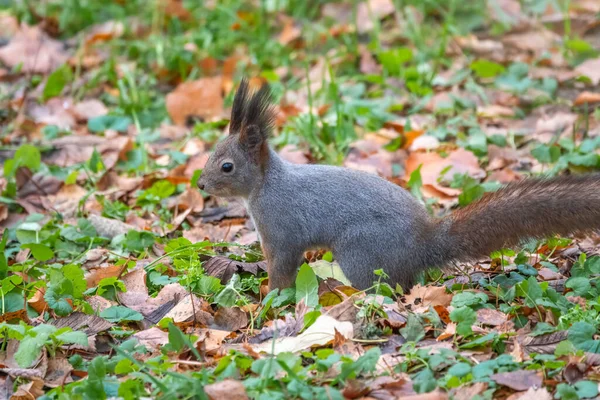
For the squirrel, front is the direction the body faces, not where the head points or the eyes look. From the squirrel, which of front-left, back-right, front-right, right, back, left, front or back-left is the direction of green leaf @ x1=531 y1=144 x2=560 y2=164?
back-right

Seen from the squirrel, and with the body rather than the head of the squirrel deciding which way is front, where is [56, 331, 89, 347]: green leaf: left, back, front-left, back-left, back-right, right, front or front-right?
front-left

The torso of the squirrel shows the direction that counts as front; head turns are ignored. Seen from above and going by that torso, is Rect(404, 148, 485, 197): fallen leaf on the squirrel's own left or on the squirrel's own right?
on the squirrel's own right

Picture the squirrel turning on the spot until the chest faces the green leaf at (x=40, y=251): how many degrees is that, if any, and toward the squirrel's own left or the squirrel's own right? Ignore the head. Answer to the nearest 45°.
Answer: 0° — it already faces it

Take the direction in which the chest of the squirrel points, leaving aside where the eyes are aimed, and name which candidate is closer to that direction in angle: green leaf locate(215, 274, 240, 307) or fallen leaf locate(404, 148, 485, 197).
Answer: the green leaf

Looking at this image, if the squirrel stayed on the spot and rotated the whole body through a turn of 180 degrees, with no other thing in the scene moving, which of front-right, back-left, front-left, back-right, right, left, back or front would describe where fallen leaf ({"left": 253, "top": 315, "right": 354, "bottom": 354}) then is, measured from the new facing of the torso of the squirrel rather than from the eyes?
right

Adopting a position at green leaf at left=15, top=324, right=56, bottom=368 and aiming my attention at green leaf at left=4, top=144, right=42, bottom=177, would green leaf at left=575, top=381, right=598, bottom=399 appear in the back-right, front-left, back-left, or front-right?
back-right

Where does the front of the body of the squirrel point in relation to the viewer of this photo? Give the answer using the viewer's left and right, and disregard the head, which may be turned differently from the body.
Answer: facing to the left of the viewer

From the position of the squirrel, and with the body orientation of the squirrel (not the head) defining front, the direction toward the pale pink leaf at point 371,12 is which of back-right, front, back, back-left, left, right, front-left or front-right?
right

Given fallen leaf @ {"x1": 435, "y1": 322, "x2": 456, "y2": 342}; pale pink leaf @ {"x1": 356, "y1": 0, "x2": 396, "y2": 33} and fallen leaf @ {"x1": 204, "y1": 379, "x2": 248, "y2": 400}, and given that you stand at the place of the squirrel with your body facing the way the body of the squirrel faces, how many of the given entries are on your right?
1

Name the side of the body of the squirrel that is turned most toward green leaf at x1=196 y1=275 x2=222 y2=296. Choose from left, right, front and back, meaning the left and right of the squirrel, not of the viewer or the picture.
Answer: front

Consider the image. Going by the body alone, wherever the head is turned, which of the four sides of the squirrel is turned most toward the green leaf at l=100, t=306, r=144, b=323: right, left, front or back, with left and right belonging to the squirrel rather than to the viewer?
front

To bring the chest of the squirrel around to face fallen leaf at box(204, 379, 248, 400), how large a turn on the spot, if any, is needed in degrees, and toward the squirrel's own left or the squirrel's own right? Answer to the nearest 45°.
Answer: approximately 90° to the squirrel's own left

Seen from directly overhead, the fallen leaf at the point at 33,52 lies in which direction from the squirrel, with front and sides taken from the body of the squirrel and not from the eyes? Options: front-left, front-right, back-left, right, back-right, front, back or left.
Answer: front-right
